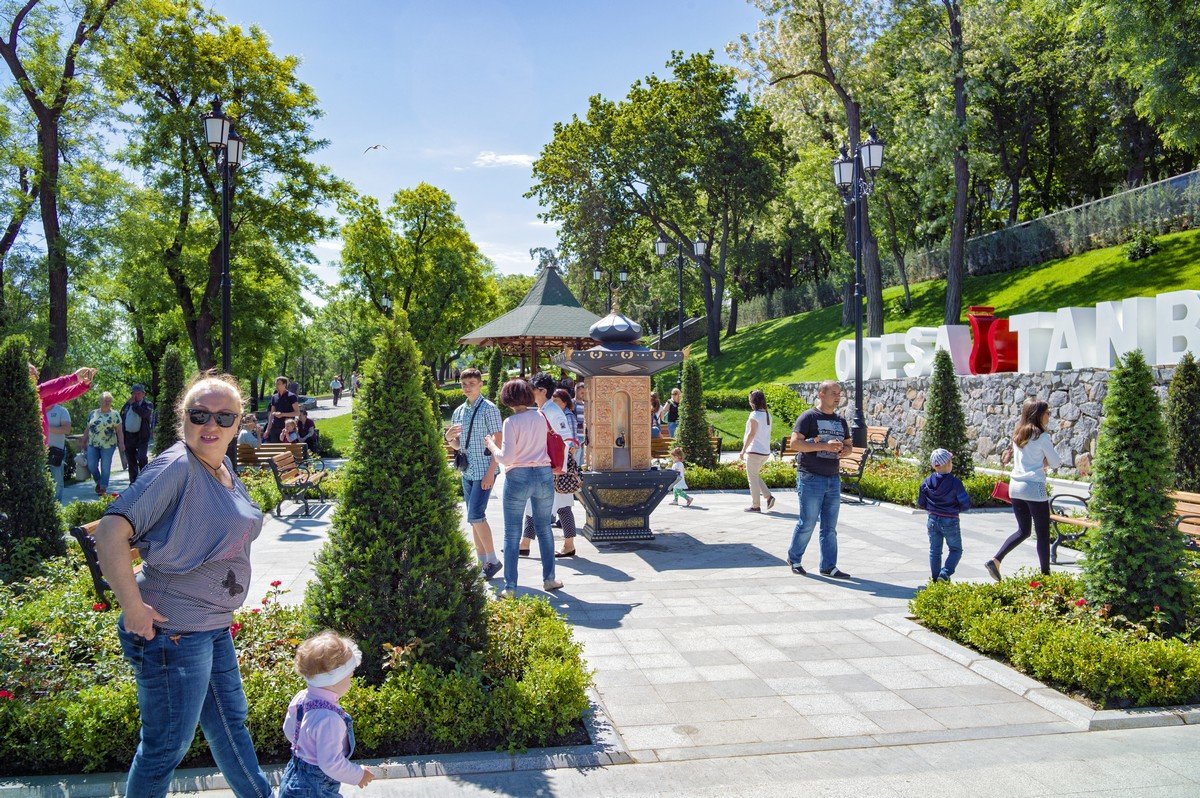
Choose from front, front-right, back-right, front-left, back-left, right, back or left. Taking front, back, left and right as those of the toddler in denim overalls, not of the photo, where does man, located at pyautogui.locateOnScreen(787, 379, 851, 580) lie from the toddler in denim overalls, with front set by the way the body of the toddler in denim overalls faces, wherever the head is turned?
front

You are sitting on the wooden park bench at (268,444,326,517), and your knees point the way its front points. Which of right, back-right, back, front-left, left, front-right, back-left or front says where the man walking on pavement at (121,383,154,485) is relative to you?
back

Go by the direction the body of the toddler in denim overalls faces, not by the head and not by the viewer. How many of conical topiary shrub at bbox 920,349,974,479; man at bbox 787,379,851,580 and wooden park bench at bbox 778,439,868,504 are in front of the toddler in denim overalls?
3

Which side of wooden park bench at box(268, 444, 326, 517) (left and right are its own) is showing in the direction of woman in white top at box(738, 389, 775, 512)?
front

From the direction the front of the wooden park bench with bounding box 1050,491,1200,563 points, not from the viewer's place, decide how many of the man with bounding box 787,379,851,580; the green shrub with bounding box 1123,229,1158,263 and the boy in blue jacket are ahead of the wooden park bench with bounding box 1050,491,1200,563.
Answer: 2

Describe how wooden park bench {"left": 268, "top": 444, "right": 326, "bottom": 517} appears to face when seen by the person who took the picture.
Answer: facing the viewer and to the right of the viewer

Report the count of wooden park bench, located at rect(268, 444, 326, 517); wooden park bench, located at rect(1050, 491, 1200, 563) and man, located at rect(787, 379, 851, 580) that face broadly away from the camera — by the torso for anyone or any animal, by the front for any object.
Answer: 0

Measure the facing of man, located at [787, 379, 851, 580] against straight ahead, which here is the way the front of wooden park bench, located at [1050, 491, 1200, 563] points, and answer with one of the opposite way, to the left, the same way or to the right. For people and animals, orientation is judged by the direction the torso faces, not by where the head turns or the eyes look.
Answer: to the left

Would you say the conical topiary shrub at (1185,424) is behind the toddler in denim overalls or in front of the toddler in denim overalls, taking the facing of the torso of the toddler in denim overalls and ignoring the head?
in front

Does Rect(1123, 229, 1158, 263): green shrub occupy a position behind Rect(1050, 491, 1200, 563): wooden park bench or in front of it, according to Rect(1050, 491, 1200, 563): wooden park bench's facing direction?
behind

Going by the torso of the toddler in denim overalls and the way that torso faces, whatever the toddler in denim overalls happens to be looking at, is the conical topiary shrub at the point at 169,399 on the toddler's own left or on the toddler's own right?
on the toddler's own left

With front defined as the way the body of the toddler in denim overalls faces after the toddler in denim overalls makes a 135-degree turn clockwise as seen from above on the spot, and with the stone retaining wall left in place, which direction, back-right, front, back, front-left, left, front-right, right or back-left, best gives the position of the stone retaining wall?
back-left

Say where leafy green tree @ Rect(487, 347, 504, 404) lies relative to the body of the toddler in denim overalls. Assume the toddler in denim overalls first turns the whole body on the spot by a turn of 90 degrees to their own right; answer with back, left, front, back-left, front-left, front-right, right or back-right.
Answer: back-left

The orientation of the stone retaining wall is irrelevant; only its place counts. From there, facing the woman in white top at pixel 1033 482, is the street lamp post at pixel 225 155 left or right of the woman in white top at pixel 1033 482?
right

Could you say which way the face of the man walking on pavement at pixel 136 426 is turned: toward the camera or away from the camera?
toward the camera

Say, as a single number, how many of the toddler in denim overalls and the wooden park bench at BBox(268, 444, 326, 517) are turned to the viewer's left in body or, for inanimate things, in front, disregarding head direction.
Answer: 0

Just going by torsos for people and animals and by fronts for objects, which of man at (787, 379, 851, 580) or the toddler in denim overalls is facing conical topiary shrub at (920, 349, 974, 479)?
the toddler in denim overalls

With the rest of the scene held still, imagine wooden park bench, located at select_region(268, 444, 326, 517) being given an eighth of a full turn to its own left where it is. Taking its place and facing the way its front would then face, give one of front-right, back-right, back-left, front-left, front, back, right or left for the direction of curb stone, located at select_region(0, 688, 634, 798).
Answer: right

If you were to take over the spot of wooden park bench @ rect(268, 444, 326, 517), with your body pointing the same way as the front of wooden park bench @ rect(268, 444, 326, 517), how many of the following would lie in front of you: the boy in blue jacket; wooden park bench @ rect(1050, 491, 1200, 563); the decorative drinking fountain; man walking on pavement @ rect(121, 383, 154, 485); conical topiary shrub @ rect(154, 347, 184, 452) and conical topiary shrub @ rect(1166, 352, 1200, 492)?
4

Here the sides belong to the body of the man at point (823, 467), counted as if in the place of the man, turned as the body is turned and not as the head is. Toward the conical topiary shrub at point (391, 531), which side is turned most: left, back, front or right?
right

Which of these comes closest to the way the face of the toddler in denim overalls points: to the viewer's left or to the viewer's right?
to the viewer's right
